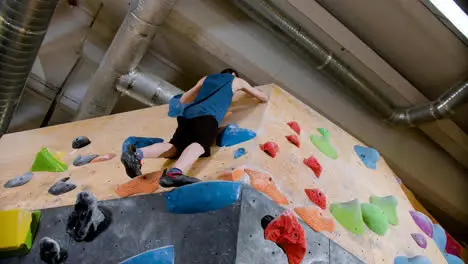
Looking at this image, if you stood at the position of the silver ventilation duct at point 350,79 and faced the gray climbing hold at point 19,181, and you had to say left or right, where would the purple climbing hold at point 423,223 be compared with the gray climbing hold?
left

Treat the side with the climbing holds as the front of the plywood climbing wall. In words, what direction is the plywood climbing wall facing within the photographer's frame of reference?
facing the viewer

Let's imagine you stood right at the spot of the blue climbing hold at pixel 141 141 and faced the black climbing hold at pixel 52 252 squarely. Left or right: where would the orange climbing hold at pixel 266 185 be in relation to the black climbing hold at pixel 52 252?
left

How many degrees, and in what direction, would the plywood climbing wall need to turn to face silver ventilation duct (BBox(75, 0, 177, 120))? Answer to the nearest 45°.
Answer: approximately 135° to its right

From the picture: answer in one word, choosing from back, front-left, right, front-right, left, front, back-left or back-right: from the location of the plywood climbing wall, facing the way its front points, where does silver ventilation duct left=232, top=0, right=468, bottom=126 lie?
back
